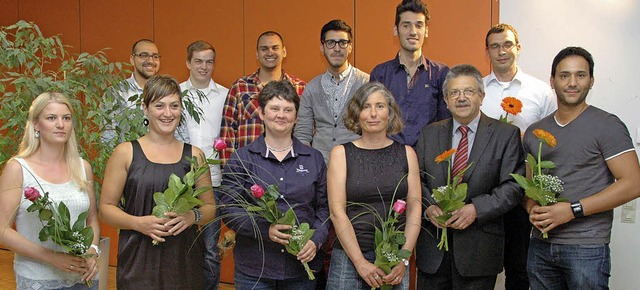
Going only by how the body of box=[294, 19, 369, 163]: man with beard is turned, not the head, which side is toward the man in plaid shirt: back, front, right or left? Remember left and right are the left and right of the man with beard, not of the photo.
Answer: right

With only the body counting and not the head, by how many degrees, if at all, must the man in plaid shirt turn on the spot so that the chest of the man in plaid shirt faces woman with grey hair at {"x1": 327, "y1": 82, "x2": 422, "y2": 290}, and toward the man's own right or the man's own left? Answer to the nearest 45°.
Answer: approximately 45° to the man's own left

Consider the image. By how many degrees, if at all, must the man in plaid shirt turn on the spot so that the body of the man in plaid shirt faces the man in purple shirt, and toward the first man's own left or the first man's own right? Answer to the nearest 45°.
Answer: approximately 45° to the first man's own left

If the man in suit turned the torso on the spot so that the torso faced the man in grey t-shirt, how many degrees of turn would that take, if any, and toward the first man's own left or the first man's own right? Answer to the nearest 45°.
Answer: approximately 90° to the first man's own left

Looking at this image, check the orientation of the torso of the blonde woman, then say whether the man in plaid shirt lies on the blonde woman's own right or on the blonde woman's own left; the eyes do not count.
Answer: on the blonde woman's own left

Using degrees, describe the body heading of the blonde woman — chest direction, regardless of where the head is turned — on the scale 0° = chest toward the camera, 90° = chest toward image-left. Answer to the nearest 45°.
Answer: approximately 315°

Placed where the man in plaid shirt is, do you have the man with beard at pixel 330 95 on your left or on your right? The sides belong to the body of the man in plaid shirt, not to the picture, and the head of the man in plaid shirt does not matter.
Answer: on your left

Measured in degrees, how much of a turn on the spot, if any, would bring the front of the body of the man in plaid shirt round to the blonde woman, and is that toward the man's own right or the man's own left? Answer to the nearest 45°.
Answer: approximately 45° to the man's own right

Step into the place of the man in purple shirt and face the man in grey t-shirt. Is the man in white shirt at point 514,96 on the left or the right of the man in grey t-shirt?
left
